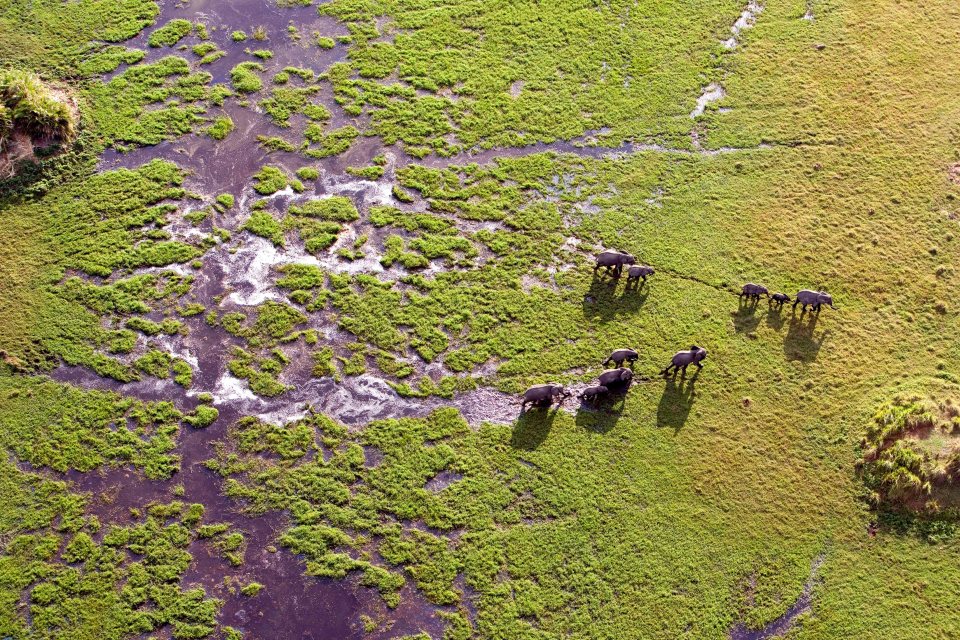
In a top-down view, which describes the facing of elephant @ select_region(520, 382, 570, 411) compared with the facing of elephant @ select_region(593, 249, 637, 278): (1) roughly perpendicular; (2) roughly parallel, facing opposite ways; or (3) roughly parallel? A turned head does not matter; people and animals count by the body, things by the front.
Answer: roughly parallel

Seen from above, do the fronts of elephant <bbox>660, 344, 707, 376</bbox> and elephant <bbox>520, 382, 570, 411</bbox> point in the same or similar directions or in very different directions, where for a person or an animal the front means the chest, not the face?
same or similar directions
